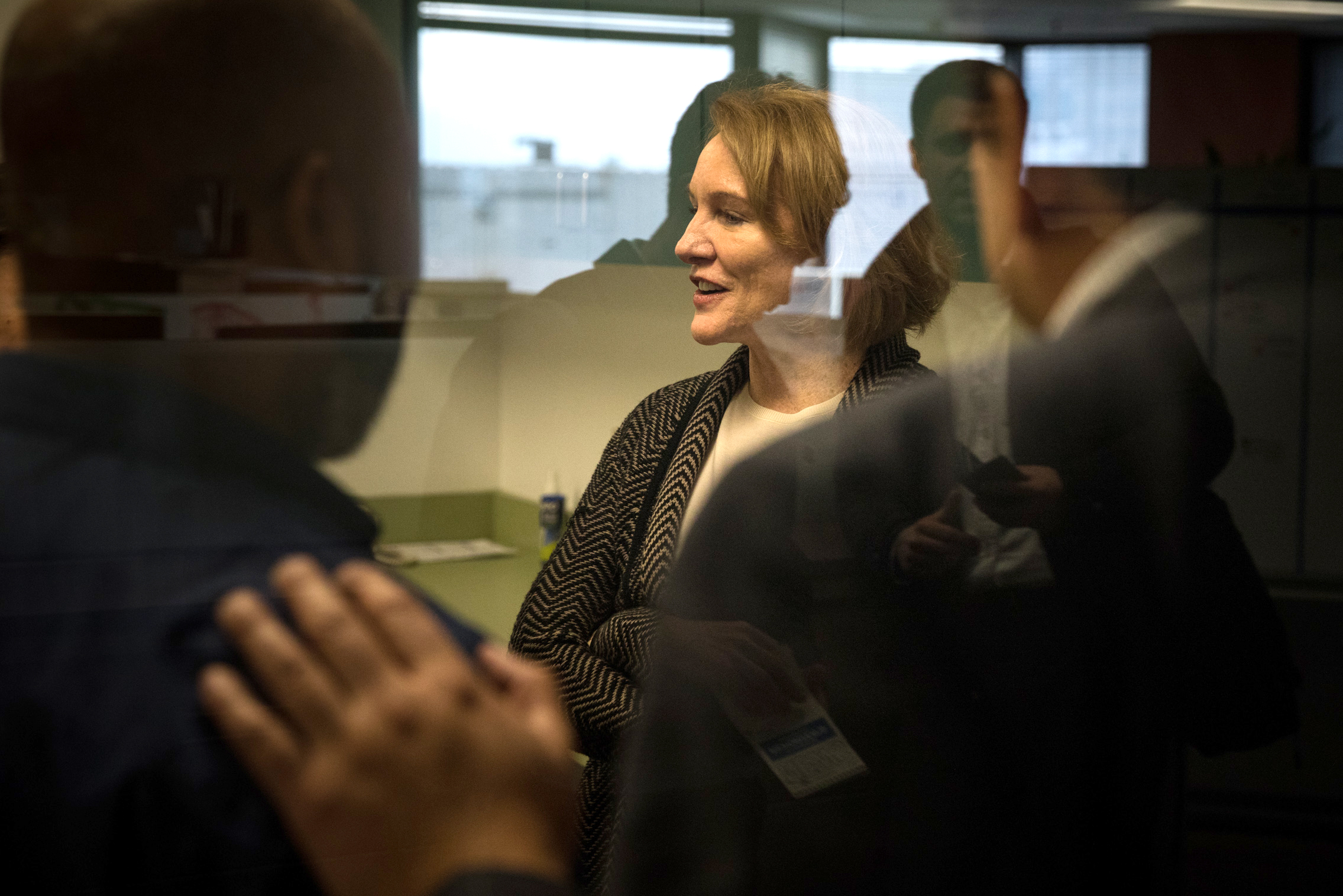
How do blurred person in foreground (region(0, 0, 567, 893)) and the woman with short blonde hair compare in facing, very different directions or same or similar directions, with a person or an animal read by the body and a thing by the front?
very different directions

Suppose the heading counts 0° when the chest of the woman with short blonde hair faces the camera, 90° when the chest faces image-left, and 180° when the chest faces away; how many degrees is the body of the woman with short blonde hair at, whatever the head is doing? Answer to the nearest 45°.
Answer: approximately 45°

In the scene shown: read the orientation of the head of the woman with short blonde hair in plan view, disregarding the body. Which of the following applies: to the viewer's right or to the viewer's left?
to the viewer's left

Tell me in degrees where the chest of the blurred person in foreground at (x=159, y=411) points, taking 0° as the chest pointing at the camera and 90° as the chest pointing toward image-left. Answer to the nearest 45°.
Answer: approximately 225°
